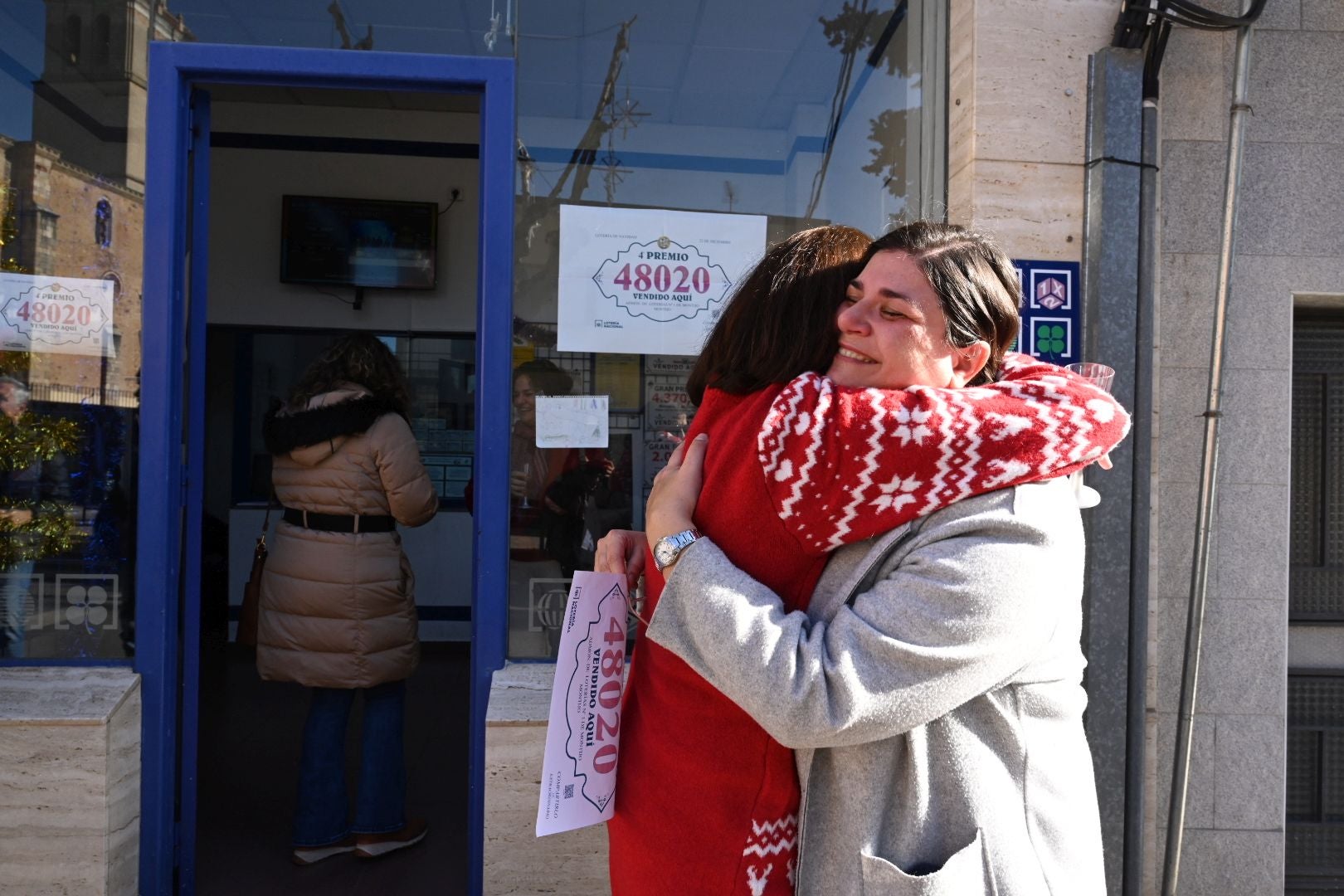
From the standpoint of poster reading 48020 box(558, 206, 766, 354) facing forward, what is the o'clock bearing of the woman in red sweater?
The woman in red sweater is roughly at 12 o'clock from the poster reading 48020.

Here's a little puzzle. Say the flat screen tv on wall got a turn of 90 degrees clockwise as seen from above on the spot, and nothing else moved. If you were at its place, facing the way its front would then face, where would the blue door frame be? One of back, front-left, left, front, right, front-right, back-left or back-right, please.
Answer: left

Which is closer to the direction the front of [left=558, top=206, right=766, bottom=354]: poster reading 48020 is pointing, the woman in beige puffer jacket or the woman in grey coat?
the woman in grey coat

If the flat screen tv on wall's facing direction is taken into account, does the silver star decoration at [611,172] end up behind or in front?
in front

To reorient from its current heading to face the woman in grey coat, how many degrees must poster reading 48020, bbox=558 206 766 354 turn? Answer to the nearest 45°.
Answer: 0° — it already faces them

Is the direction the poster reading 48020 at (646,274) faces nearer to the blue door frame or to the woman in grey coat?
the woman in grey coat

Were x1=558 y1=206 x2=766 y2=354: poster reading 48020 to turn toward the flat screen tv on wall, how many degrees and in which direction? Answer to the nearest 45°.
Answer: approximately 135° to its right

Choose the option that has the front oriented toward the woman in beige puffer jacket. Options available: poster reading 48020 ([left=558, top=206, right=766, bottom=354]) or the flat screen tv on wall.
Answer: the flat screen tv on wall

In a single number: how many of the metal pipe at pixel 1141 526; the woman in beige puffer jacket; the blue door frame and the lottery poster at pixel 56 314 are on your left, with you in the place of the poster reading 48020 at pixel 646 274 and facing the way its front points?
1

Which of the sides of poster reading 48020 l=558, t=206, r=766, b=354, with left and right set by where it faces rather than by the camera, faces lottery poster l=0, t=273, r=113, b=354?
right

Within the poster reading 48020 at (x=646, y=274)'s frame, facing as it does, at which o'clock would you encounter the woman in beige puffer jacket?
The woman in beige puffer jacket is roughly at 4 o'clock from the poster reading 48020.

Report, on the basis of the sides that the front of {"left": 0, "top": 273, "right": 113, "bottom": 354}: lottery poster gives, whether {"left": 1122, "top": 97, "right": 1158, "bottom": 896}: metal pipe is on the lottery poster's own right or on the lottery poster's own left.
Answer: on the lottery poster's own left

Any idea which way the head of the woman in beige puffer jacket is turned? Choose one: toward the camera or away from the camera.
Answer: away from the camera

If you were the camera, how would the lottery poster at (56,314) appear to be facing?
facing the viewer

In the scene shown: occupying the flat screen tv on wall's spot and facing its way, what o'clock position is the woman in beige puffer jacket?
The woman in beige puffer jacket is roughly at 12 o'clock from the flat screen tv on wall.

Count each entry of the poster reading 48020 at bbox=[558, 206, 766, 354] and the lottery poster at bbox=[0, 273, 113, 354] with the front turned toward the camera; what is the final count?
2

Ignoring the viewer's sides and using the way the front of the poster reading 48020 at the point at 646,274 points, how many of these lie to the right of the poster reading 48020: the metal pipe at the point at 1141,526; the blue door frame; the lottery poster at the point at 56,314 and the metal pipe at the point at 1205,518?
2

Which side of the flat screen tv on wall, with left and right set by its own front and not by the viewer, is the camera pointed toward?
front

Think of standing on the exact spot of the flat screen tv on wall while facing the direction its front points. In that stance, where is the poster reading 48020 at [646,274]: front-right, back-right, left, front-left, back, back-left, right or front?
front
